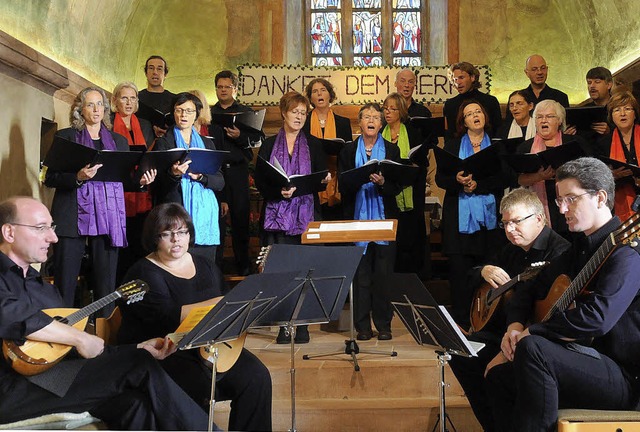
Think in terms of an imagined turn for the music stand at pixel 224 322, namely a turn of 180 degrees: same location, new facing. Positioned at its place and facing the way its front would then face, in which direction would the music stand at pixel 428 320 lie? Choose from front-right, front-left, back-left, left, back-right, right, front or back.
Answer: front-left

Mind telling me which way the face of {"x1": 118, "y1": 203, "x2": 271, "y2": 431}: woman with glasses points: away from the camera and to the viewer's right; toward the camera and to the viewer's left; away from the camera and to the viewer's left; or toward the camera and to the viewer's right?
toward the camera and to the viewer's right

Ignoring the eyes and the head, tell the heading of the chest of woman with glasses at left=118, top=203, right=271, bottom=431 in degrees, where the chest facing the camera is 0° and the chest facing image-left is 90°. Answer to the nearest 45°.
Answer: approximately 315°

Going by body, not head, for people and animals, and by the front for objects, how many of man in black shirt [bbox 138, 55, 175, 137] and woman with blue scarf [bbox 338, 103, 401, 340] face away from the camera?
0

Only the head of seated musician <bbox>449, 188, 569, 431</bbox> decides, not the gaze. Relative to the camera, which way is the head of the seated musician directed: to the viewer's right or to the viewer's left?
to the viewer's left

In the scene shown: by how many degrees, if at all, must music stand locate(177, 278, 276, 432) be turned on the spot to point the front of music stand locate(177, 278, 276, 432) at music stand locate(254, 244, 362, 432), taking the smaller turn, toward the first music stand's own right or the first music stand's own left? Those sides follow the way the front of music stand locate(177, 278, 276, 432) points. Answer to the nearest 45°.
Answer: approximately 90° to the first music stand's own right

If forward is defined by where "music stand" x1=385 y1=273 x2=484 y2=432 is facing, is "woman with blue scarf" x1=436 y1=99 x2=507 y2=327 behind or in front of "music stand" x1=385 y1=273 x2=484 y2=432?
in front

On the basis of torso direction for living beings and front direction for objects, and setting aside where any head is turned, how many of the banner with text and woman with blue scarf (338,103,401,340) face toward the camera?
2
